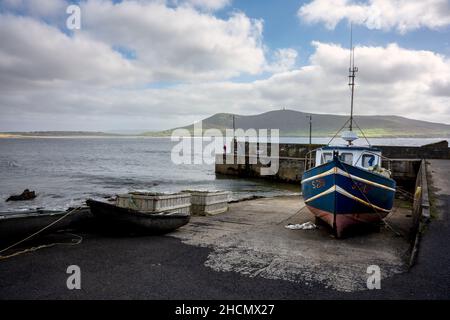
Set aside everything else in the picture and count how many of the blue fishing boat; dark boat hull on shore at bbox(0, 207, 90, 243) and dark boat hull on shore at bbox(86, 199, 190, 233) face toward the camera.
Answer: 1

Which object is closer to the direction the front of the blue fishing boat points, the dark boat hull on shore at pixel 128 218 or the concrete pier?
the dark boat hull on shore

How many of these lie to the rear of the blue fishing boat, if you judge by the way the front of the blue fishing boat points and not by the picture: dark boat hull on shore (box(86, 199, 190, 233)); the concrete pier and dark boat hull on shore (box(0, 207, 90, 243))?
1

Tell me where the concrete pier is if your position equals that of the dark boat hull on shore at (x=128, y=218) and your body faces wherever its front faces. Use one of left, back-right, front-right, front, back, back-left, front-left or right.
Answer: back-right

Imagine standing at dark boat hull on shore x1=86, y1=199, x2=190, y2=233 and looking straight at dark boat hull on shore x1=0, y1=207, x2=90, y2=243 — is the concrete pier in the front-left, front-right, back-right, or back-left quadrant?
back-right

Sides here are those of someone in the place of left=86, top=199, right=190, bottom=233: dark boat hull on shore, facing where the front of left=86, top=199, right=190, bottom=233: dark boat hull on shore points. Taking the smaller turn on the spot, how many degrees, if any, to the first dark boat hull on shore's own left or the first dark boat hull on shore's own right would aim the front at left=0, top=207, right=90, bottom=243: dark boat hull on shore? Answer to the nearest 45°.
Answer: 0° — it already faces it

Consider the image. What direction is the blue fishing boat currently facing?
toward the camera

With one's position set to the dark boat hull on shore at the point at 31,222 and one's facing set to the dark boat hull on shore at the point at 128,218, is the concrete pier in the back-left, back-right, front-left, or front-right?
front-left

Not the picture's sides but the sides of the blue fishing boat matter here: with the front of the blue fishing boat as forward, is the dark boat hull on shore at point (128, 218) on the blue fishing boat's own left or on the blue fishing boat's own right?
on the blue fishing boat's own right

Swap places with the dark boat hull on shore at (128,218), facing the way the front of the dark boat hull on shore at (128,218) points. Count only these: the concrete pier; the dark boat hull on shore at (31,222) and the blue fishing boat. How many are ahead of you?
1

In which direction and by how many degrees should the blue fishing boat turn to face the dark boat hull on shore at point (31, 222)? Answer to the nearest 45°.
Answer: approximately 45° to its right

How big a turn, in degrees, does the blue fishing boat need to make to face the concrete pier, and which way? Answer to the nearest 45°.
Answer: approximately 180°

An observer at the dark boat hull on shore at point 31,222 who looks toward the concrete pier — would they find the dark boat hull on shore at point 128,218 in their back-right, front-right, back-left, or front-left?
front-right

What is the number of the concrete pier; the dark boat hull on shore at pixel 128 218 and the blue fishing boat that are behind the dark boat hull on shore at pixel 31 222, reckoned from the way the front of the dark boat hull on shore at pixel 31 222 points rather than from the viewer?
0

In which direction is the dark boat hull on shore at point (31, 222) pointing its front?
to the viewer's right

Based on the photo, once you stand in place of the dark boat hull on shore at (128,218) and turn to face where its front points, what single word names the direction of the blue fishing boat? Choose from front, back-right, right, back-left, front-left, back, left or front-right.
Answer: back

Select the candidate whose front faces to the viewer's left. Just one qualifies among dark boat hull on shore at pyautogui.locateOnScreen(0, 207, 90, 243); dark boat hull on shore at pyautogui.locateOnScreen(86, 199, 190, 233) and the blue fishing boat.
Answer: dark boat hull on shore at pyautogui.locateOnScreen(86, 199, 190, 233)

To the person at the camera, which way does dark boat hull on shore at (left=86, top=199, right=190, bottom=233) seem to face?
facing to the left of the viewer

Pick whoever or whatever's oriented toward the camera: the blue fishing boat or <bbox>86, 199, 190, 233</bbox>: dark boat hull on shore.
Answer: the blue fishing boat

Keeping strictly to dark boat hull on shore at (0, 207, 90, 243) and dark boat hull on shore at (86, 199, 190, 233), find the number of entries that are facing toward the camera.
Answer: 0
